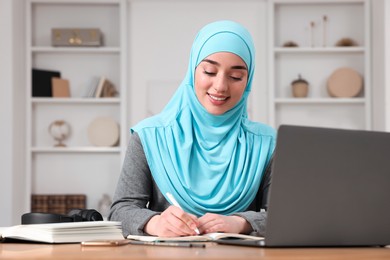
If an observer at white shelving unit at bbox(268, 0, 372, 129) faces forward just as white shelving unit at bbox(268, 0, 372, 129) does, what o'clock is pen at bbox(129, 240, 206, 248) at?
The pen is roughly at 12 o'clock from the white shelving unit.

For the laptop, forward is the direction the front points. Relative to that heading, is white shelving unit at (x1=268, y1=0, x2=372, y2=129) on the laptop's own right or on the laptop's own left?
on the laptop's own right

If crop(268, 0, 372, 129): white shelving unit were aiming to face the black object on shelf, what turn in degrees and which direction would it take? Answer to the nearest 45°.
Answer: approximately 90° to its right

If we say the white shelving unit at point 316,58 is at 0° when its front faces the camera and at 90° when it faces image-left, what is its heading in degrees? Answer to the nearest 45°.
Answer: approximately 0°

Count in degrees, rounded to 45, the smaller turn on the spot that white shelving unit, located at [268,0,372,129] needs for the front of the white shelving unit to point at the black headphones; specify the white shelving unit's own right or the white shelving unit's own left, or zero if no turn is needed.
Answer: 0° — it already faces it

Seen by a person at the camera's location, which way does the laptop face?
facing away from the viewer and to the left of the viewer

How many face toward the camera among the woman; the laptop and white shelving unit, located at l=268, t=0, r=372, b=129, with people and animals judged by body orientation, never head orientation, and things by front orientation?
2

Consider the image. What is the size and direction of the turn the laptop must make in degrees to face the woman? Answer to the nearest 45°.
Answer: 0° — it already faces them

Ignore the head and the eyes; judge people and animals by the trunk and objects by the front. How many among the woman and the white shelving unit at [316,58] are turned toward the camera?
2

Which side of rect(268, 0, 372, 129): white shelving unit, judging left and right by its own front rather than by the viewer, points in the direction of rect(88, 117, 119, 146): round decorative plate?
right

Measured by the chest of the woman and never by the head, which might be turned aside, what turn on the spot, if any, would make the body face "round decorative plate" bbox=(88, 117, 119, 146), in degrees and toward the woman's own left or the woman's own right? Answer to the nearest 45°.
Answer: approximately 180°
